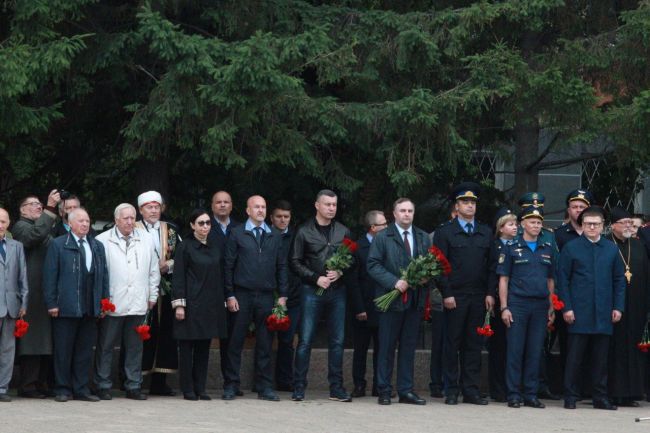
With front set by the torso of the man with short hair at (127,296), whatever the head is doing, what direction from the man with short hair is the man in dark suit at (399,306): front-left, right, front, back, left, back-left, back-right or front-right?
left

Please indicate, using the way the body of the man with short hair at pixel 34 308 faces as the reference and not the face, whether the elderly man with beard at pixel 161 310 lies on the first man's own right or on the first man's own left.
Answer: on the first man's own left

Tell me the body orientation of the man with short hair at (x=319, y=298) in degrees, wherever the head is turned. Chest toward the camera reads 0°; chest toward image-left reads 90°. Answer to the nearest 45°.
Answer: approximately 315°

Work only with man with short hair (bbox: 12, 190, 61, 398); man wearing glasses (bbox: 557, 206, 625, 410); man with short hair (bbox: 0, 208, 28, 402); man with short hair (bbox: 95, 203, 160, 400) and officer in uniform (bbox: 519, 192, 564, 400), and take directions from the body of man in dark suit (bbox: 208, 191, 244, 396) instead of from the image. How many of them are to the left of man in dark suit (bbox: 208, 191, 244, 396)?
2

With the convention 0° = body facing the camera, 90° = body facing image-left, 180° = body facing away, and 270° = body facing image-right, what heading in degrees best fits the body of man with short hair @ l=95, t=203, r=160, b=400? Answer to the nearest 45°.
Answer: approximately 0°

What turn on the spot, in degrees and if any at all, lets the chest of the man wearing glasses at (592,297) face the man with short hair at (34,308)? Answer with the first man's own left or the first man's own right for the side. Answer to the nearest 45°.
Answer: approximately 90° to the first man's own right

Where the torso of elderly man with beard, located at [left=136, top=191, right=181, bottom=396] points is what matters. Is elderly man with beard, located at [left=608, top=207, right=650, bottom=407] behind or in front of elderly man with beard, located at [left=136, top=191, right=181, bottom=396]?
in front

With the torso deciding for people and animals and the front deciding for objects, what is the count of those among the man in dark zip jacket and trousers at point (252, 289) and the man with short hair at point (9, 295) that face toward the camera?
2

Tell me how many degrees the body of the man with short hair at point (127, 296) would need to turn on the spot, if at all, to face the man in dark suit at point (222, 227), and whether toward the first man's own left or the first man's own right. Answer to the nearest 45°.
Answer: approximately 135° to the first man's own left
